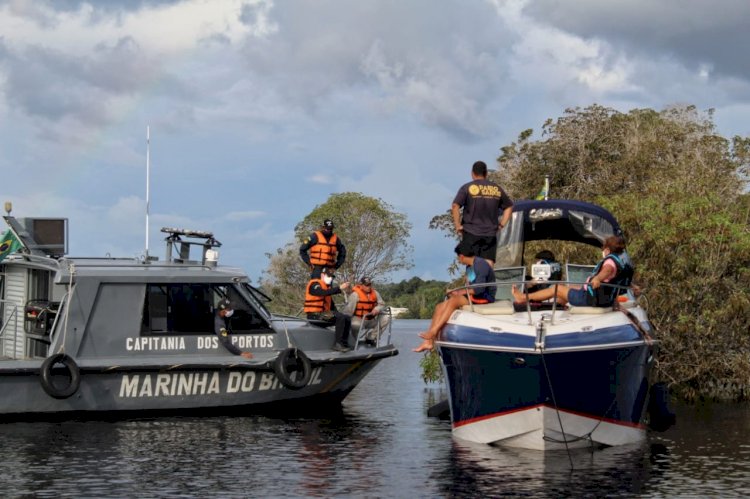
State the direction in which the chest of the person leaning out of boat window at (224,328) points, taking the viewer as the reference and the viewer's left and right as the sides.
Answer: facing to the right of the viewer

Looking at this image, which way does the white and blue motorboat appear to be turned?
toward the camera

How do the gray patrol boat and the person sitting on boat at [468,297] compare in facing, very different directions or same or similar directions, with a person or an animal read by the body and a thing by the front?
very different directions

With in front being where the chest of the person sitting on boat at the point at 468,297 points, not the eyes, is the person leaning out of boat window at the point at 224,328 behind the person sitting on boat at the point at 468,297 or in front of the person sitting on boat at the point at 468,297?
in front

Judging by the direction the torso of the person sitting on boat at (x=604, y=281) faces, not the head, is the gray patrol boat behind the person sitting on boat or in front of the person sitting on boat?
in front

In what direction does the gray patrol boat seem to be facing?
to the viewer's right

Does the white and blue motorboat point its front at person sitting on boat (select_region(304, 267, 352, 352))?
no

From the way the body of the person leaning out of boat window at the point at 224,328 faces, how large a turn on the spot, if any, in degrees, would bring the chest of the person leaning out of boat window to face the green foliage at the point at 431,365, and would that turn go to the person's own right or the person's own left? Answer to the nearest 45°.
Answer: approximately 45° to the person's own left

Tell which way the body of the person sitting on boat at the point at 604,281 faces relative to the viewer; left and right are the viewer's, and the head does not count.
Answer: facing to the left of the viewer

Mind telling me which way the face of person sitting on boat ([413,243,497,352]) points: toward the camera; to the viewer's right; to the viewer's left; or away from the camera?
to the viewer's left

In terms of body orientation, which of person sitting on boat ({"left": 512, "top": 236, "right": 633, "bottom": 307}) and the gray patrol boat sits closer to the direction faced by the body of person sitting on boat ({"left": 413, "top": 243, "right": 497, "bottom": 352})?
the gray patrol boat

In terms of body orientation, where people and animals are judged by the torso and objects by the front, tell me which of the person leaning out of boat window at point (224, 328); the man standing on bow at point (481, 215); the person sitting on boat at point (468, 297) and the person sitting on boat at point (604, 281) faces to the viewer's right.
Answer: the person leaning out of boat window at point (224, 328)

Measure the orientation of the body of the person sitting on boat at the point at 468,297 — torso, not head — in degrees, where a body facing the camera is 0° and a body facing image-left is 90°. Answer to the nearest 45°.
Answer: approximately 90°
